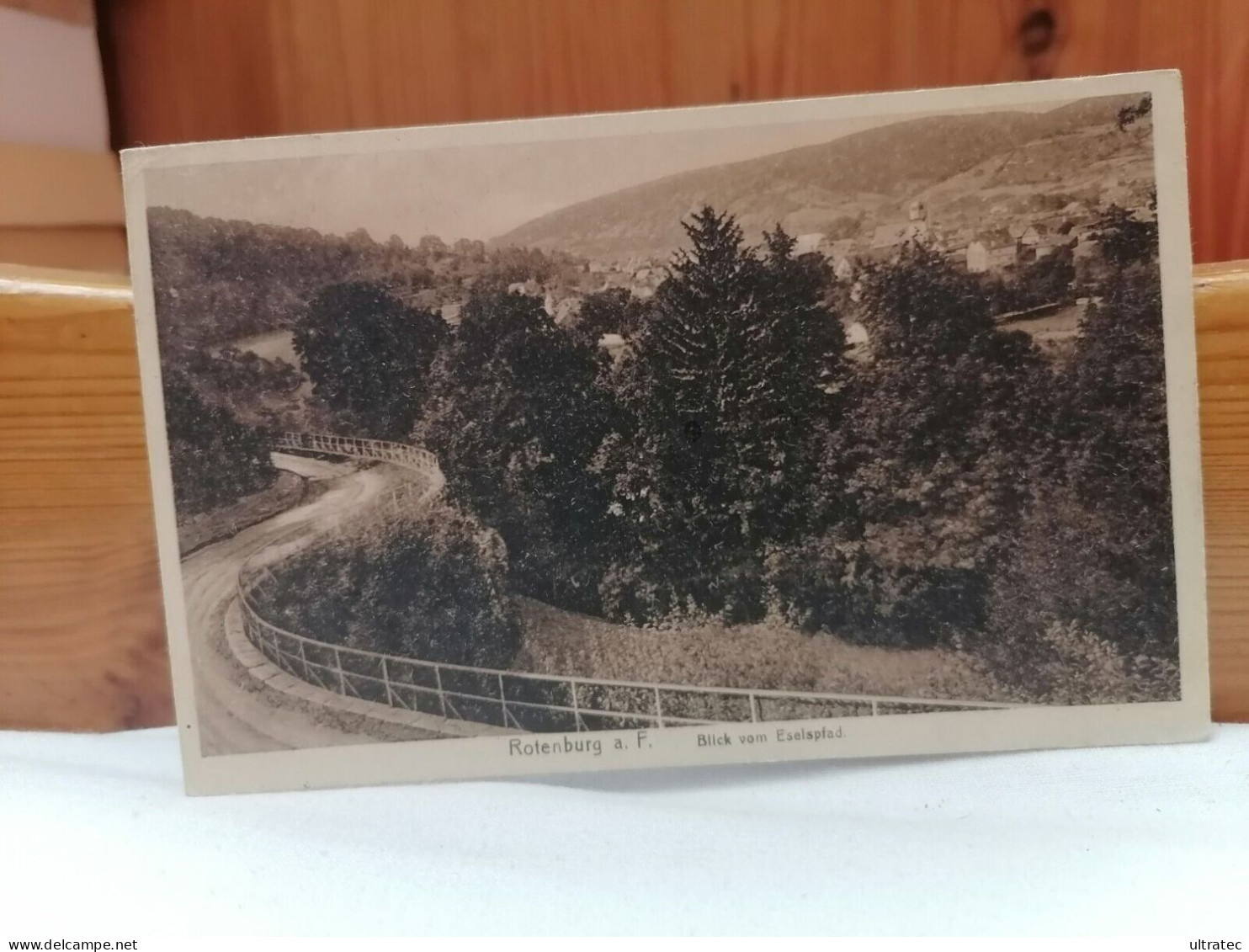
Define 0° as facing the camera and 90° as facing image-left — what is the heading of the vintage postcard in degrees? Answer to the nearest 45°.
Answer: approximately 0°
